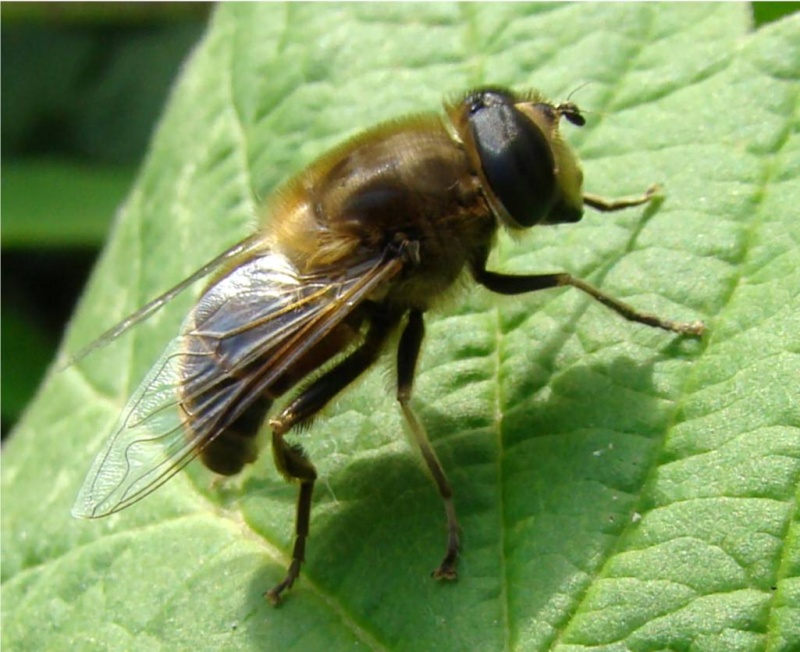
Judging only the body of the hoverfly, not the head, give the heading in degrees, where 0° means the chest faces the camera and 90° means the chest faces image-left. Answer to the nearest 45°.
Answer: approximately 270°
